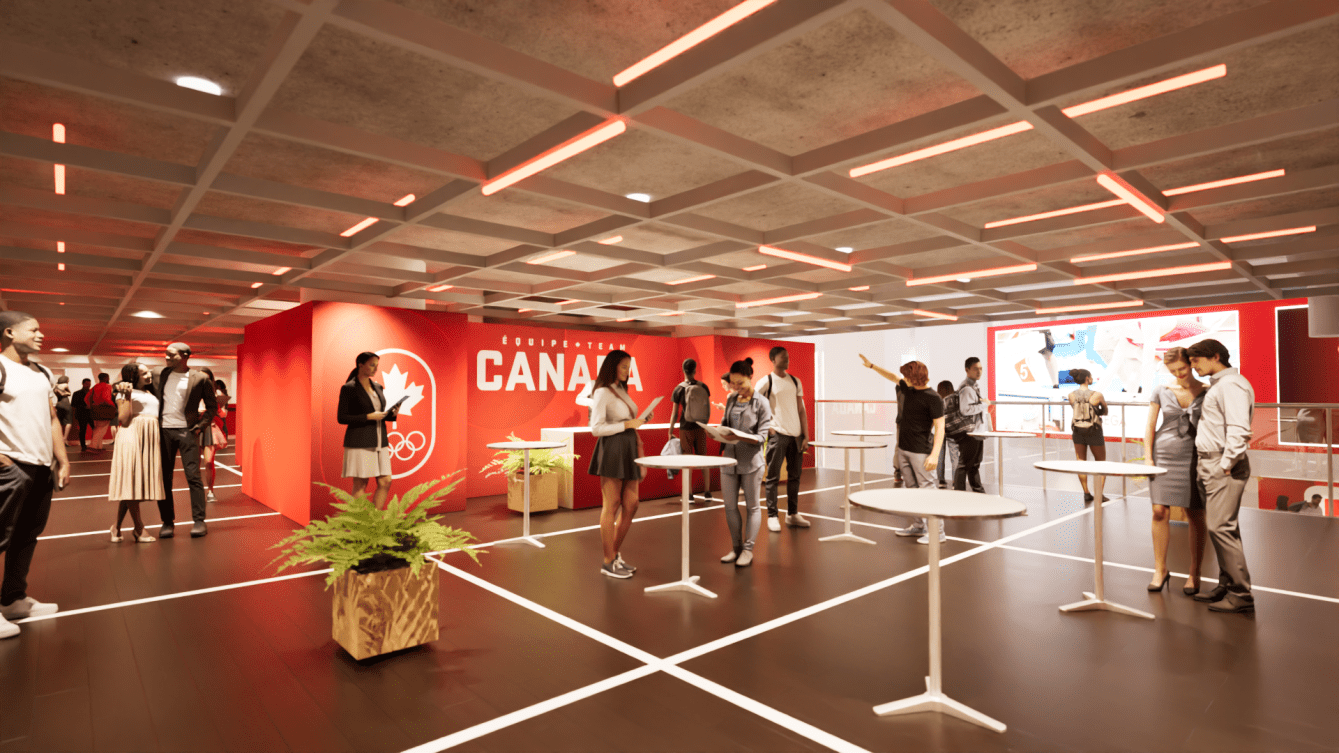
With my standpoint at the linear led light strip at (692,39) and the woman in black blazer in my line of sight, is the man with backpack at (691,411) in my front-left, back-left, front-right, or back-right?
front-right

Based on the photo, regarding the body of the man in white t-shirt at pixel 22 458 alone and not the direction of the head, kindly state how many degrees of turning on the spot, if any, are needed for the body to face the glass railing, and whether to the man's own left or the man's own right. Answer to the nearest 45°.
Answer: approximately 45° to the man's own left

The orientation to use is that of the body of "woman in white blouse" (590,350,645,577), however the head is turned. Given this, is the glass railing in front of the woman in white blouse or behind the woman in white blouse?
in front

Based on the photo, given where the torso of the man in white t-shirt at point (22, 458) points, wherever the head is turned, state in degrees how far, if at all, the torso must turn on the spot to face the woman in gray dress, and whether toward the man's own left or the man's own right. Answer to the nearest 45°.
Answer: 0° — they already face them

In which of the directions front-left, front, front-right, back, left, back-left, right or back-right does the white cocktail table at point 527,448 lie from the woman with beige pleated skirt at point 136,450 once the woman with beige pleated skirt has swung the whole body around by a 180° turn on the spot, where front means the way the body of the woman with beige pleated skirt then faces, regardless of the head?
back

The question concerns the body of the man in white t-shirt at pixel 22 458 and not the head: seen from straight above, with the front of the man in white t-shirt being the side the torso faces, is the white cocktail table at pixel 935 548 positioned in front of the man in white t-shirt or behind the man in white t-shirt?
in front

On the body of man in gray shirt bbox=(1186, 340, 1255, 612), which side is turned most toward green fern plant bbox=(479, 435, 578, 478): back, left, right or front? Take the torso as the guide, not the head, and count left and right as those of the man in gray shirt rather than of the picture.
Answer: front

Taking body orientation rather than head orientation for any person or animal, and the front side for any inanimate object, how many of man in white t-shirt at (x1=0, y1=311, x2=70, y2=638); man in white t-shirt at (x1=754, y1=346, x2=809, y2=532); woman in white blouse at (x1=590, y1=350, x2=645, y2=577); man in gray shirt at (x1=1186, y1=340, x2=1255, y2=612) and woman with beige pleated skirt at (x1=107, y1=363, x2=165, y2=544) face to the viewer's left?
1

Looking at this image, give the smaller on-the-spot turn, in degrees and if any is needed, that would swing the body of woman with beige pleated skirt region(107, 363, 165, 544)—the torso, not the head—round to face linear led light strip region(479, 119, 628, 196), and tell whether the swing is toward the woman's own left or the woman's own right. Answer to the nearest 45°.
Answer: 0° — they already face it

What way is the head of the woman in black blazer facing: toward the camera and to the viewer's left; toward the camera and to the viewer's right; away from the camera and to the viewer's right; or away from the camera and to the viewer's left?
toward the camera and to the viewer's right

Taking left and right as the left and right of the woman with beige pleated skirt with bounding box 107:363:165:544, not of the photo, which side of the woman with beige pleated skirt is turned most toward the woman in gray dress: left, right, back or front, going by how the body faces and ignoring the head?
front

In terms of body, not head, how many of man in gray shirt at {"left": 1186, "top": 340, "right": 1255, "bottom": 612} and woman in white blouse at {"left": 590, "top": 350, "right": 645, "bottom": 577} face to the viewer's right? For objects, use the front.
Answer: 1

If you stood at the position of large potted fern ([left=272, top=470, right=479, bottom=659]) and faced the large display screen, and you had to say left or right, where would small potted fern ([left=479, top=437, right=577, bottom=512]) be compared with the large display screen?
left

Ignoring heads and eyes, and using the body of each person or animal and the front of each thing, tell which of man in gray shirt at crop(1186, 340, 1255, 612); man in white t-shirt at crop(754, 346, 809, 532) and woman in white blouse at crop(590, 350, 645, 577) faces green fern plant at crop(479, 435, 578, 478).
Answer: the man in gray shirt
